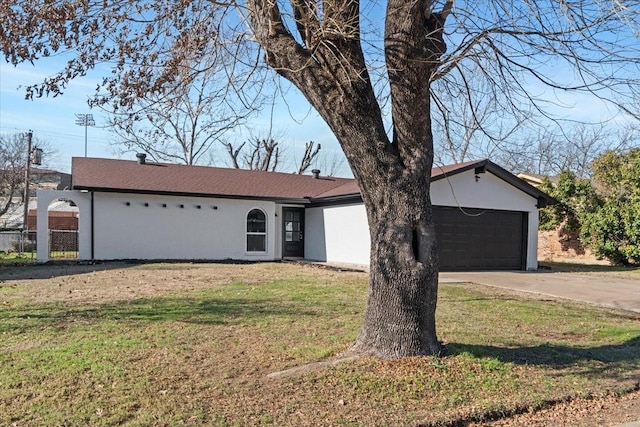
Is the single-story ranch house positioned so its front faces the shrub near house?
no

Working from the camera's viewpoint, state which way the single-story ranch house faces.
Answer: facing the viewer
